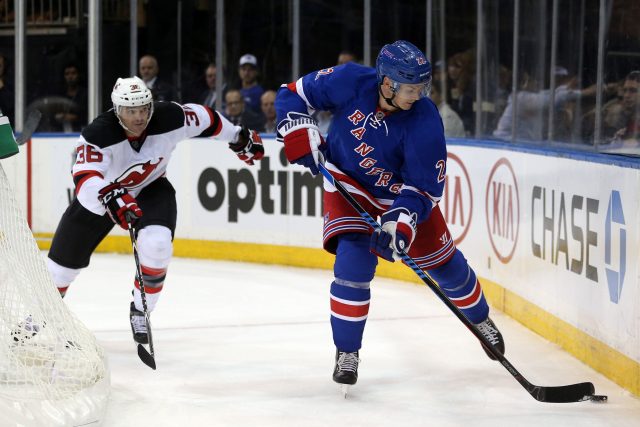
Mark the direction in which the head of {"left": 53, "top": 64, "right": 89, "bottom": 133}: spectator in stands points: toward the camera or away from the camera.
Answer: toward the camera

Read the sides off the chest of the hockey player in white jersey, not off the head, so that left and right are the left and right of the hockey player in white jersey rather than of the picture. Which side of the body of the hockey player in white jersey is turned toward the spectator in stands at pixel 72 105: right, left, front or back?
back

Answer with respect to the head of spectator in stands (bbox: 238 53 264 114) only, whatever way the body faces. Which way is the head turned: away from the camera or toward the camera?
toward the camera

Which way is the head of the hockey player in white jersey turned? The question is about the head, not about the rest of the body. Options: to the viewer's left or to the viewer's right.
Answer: to the viewer's right

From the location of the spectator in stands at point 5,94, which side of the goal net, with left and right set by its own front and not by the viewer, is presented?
right

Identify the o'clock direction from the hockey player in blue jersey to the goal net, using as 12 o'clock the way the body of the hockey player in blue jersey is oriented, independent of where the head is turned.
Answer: The goal net is roughly at 2 o'clock from the hockey player in blue jersey.

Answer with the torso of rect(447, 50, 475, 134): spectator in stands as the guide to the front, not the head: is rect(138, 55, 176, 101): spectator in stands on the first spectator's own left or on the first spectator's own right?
on the first spectator's own right

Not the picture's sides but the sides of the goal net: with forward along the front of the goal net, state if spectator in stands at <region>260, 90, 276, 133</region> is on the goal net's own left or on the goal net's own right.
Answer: on the goal net's own right

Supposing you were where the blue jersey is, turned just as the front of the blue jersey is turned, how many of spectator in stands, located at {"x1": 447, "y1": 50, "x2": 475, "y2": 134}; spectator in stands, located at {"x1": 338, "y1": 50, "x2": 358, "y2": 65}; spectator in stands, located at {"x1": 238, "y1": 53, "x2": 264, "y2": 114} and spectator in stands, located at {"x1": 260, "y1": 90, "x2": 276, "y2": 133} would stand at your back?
4

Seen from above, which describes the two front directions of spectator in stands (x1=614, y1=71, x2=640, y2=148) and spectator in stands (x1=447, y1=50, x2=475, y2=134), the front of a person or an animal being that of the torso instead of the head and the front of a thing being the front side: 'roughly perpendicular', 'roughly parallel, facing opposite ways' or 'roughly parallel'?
roughly parallel

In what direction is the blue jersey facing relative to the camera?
toward the camera

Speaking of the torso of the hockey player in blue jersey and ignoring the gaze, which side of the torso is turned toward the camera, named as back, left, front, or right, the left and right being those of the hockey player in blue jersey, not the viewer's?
front
